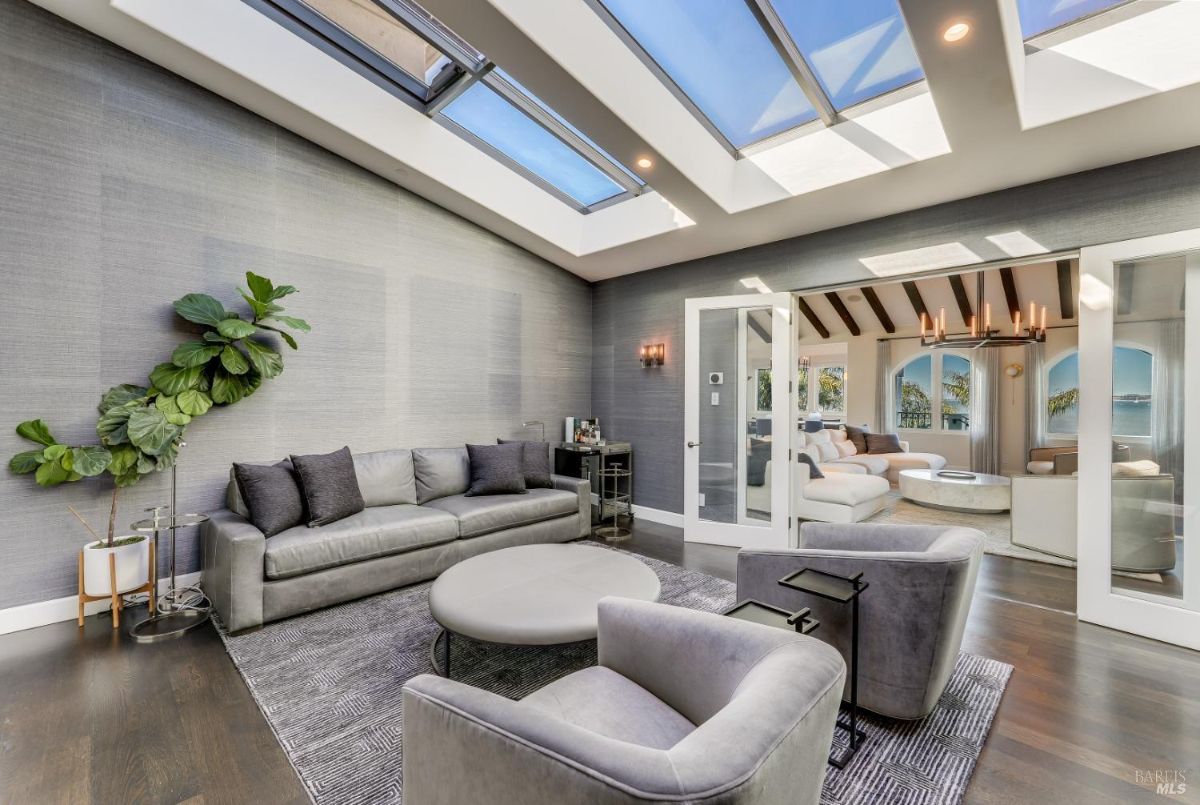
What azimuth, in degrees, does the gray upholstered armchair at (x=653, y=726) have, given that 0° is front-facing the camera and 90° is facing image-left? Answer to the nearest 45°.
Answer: approximately 135°

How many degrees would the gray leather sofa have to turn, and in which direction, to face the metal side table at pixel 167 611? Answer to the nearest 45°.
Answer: approximately 135° to its right

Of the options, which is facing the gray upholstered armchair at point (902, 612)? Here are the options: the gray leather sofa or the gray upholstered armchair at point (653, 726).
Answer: the gray leather sofa

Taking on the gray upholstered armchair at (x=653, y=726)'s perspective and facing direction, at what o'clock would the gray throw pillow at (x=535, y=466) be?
The gray throw pillow is roughly at 1 o'clock from the gray upholstered armchair.

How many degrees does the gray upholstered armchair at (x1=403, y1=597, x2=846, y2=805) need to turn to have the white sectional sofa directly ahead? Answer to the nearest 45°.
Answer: approximately 90° to its right

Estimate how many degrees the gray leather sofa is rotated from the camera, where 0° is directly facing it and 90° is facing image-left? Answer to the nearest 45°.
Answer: approximately 315°

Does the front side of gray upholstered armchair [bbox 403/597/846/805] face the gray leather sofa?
yes

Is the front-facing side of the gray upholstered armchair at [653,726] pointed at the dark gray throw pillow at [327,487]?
yes

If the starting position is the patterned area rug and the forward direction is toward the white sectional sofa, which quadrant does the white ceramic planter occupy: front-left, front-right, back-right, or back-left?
back-left
